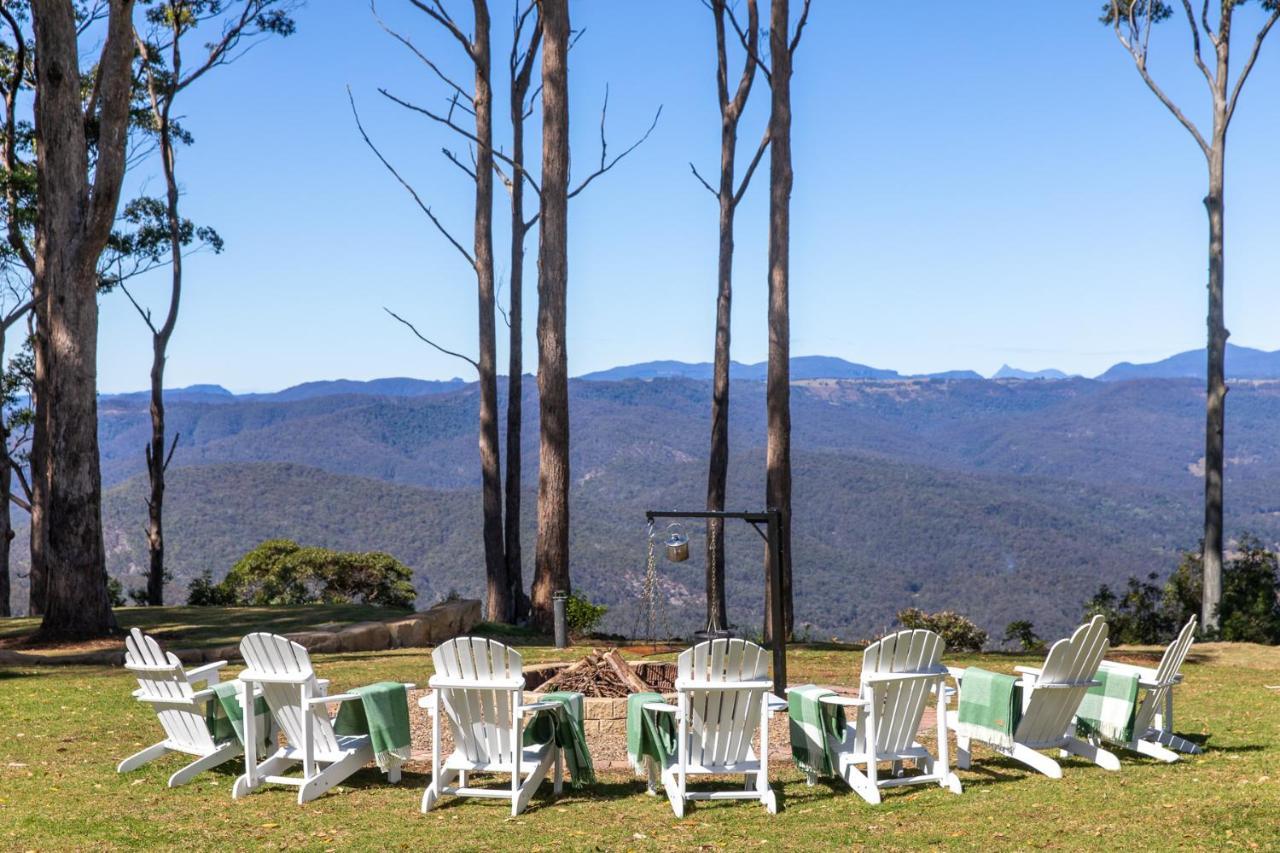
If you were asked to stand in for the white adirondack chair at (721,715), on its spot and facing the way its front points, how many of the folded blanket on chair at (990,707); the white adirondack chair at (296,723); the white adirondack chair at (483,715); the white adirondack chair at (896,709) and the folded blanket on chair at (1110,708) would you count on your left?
2

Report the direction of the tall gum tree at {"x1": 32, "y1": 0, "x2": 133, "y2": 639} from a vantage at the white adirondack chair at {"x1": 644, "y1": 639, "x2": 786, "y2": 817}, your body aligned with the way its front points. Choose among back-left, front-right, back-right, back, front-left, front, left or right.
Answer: front-left

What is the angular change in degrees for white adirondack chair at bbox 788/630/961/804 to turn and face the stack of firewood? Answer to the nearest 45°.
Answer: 0° — it already faces it

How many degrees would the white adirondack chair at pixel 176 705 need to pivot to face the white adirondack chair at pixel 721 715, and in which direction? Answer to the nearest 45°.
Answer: approximately 90° to its right

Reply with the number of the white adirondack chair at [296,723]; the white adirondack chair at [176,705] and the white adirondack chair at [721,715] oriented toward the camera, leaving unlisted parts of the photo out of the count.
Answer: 0

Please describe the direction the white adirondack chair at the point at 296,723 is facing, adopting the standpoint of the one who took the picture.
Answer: facing away from the viewer and to the right of the viewer

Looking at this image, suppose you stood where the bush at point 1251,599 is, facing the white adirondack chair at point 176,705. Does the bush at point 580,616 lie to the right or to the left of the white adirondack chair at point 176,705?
right

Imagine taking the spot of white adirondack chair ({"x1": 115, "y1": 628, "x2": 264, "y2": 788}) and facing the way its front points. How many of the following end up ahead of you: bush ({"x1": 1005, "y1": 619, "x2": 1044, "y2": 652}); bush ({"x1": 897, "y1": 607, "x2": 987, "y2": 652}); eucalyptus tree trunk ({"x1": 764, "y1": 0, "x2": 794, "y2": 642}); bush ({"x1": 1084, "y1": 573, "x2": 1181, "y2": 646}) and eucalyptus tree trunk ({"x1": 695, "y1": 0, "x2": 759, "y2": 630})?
5

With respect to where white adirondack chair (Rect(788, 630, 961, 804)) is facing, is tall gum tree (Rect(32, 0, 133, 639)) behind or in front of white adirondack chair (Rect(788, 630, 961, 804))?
in front

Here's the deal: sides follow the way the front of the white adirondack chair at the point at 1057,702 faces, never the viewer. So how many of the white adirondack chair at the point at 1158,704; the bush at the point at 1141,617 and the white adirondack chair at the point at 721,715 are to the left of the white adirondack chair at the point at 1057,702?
1

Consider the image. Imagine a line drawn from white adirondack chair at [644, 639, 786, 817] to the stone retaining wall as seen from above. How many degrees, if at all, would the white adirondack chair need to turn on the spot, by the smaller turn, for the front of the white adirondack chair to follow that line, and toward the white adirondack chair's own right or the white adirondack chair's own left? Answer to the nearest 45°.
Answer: approximately 45° to the white adirondack chair's own left

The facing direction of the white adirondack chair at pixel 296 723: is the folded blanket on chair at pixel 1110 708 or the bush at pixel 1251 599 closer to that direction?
the bush

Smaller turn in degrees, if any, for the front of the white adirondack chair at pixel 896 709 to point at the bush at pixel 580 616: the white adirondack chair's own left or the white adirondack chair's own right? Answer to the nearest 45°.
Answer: approximately 45° to the white adirondack chair's own right

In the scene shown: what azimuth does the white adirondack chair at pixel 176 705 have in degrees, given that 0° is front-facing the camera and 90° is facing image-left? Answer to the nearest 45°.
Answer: approximately 225°

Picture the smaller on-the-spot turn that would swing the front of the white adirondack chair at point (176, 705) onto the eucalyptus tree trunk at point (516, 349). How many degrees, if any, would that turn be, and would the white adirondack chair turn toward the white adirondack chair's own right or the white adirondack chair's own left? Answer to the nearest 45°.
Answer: approximately 45° to the white adirondack chair's own left

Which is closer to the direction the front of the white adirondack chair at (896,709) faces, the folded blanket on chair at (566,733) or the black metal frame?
the black metal frame

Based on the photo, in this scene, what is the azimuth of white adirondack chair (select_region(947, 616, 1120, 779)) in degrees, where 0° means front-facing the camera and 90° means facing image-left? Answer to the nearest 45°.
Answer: approximately 135°

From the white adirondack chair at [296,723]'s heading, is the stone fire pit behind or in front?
in front

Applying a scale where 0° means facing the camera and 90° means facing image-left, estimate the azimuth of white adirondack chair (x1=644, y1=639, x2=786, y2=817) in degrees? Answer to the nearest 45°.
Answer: approximately 180°

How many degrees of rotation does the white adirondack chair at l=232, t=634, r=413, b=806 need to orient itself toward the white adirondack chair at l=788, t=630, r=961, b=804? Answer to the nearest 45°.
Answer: approximately 45° to its right
